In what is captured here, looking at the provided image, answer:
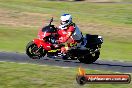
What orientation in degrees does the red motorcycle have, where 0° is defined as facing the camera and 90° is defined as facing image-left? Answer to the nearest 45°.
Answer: approximately 90°
